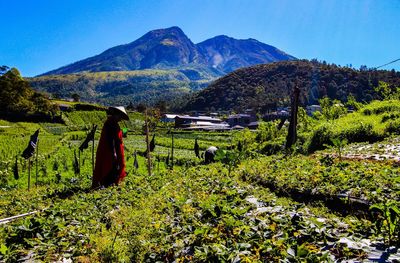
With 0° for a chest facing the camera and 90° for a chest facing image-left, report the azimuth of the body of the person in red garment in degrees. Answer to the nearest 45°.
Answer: approximately 270°

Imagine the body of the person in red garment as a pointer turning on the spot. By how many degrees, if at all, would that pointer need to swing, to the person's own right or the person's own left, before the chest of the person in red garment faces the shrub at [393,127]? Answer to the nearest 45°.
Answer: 0° — they already face it

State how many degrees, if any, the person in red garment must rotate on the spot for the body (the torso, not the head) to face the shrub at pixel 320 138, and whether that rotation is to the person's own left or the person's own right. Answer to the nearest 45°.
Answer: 0° — they already face it

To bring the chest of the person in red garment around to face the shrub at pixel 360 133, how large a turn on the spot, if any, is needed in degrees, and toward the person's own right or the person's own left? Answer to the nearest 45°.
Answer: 0° — they already face it
